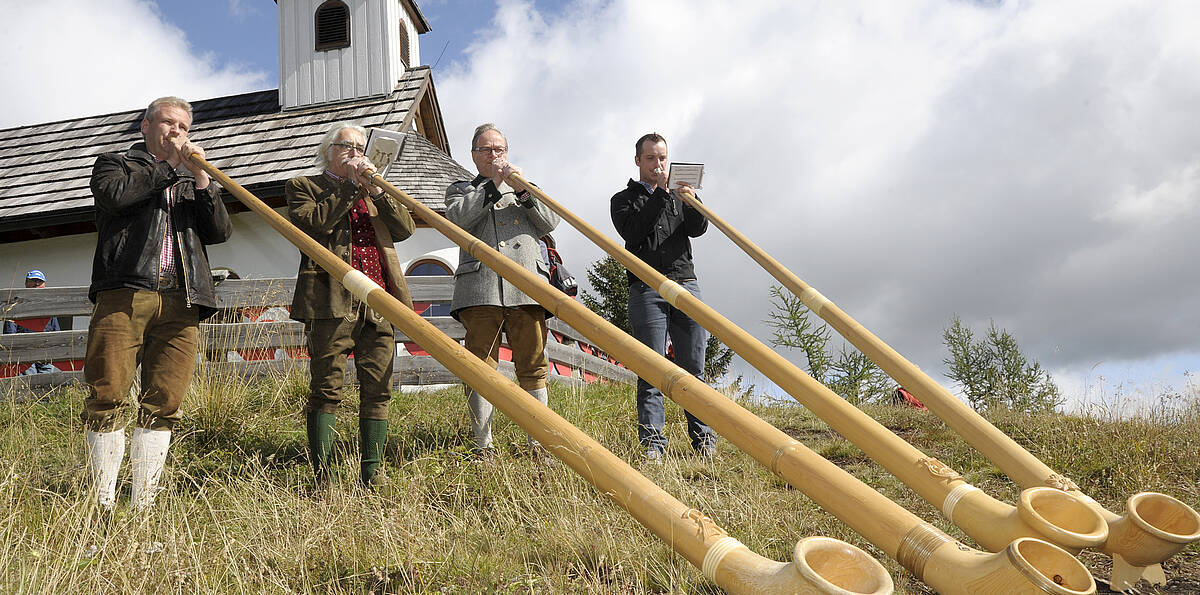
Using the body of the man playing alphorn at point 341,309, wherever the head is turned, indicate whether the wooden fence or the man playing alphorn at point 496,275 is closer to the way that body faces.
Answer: the man playing alphorn

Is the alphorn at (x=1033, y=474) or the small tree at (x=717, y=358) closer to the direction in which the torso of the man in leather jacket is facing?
the alphorn

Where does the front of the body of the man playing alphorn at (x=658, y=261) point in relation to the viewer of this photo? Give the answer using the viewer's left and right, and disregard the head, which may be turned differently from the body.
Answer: facing the viewer and to the right of the viewer

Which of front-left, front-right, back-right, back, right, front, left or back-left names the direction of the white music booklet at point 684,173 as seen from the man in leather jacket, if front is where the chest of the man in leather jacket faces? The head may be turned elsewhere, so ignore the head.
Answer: front-left

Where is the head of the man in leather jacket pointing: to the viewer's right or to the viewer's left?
to the viewer's right

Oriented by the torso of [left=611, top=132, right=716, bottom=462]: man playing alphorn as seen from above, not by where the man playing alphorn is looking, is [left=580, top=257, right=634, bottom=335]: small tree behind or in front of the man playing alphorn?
behind
